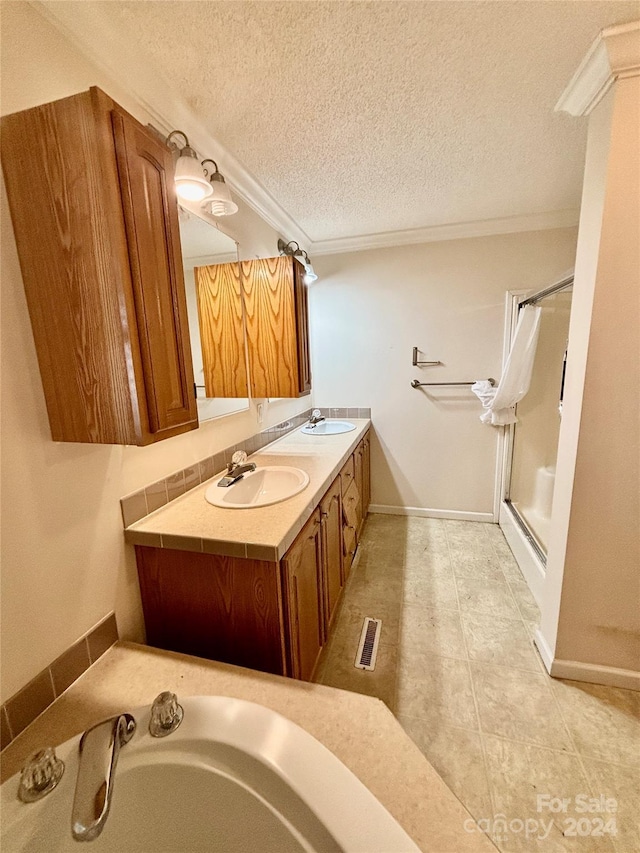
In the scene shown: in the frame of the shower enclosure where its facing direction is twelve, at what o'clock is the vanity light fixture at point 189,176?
The vanity light fixture is roughly at 10 o'clock from the shower enclosure.

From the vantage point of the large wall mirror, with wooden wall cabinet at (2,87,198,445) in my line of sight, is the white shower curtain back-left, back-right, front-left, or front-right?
back-left

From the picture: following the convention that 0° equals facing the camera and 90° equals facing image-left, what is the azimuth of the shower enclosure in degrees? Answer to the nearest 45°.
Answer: approximately 90°

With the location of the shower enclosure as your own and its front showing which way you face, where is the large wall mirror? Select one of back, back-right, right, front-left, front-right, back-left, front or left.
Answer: front-left

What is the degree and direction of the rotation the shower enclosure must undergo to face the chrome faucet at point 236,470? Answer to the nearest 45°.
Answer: approximately 45° to its left

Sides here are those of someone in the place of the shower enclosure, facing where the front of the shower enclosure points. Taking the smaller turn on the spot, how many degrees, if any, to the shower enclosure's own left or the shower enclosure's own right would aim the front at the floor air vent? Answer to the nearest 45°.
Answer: approximately 90° to the shower enclosure's own left

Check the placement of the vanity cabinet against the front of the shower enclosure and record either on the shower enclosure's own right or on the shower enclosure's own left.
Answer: on the shower enclosure's own left
